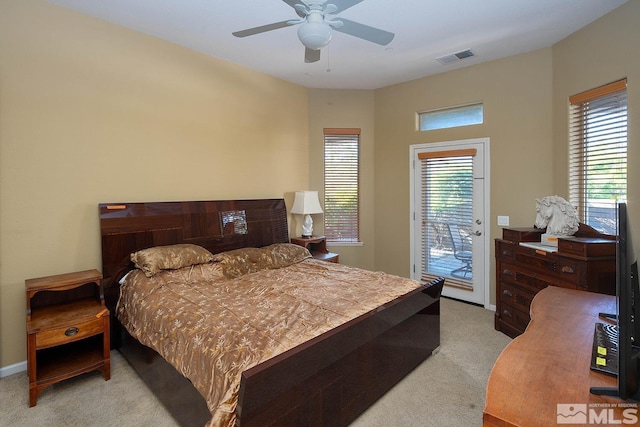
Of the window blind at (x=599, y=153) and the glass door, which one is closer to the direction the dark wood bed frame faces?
the window blind

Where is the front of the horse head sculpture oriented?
to the viewer's left

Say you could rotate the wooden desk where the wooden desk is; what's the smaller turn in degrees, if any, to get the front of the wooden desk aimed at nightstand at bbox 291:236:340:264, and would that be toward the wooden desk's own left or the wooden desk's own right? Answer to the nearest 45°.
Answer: approximately 45° to the wooden desk's own right

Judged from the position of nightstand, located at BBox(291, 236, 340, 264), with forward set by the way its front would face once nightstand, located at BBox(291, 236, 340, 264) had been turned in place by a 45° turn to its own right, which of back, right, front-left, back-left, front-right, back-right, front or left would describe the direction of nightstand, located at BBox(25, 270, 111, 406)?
front-right

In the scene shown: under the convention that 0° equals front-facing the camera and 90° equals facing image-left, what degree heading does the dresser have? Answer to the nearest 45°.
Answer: approximately 45°

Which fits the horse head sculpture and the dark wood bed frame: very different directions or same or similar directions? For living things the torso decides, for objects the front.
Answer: very different directions

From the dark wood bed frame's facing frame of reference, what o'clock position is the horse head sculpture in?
The horse head sculpture is roughly at 10 o'clock from the dark wood bed frame.

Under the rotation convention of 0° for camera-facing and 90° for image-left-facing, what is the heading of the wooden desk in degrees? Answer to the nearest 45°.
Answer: approximately 90°

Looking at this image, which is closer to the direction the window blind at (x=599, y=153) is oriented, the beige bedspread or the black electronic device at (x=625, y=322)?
the beige bedspread

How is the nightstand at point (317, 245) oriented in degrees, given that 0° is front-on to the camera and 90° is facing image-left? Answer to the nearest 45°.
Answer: approximately 315°

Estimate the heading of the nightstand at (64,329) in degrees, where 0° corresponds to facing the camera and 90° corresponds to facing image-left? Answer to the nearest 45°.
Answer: approximately 315°
